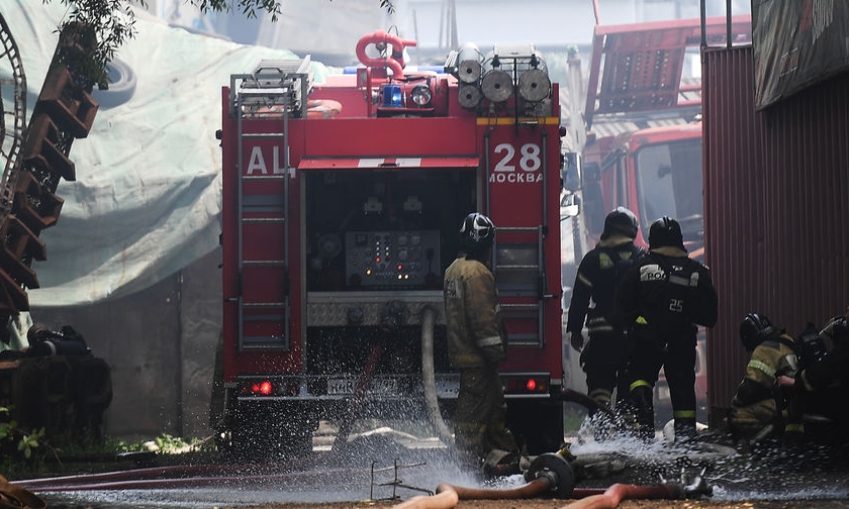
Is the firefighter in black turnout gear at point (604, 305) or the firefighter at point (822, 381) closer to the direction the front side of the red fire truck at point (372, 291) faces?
the firefighter in black turnout gear

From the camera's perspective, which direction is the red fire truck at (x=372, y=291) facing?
away from the camera

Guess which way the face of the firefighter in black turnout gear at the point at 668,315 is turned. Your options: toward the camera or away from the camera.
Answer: away from the camera

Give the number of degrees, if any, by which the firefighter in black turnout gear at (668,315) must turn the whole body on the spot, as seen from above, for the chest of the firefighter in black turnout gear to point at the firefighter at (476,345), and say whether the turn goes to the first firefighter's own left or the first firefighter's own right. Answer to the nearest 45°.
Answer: approximately 135° to the first firefighter's own left

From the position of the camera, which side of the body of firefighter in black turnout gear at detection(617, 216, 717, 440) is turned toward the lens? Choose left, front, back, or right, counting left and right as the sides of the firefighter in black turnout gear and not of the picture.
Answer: back

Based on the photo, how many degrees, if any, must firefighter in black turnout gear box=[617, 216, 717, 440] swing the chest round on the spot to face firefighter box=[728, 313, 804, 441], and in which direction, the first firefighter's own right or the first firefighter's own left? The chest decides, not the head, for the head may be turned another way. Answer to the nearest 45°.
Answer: approximately 135° to the first firefighter's own right
